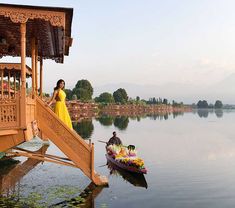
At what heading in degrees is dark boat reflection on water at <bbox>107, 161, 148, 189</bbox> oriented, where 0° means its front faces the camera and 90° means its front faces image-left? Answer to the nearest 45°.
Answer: approximately 315°

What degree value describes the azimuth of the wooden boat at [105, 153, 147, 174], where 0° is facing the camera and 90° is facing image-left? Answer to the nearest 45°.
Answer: approximately 315°

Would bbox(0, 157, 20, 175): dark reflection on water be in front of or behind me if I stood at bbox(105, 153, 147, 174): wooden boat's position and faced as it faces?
behind

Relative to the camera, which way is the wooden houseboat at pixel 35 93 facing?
to the viewer's right

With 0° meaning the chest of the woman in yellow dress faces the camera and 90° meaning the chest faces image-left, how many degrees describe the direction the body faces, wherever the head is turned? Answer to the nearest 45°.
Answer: approximately 315°

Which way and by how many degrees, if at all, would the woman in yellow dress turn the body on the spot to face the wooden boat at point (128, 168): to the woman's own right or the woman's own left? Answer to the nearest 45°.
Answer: approximately 90° to the woman's own left

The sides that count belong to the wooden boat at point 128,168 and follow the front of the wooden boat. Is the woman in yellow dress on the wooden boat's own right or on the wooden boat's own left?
on the wooden boat's own right

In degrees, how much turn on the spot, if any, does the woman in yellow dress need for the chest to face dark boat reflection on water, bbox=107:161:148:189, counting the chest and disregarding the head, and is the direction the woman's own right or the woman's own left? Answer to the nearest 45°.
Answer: approximately 90° to the woman's own left
